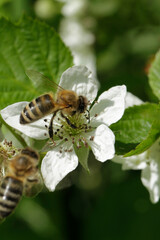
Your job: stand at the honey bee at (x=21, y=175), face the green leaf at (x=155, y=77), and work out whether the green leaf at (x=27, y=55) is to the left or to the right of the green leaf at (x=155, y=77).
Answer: left

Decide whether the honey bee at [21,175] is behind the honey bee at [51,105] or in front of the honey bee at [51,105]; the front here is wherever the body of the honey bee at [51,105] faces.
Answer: behind

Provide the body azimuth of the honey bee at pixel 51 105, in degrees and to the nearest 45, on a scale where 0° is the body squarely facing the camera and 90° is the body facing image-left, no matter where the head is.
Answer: approximately 270°

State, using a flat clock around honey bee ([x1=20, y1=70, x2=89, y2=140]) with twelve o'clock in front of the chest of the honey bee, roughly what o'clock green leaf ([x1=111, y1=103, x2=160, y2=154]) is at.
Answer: The green leaf is roughly at 1 o'clock from the honey bee.

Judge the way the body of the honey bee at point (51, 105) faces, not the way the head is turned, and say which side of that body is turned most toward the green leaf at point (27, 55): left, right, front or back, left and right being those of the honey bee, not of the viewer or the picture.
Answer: left

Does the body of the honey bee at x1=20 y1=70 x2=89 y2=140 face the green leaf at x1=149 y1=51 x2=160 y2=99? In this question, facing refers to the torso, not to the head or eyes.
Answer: yes
